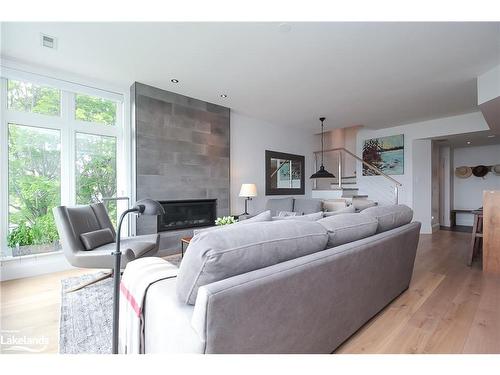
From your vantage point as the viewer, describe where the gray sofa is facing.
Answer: facing away from the viewer and to the left of the viewer

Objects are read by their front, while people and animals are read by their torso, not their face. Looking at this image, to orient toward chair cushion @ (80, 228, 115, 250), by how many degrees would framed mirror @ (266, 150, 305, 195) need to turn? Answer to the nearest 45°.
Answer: approximately 90° to its right

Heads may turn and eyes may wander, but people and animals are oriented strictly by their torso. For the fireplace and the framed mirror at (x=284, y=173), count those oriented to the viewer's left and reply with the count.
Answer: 0

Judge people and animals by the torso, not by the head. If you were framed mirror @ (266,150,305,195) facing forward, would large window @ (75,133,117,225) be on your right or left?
on your right

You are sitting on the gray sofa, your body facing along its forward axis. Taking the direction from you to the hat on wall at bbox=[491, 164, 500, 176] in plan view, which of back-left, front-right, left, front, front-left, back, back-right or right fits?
right

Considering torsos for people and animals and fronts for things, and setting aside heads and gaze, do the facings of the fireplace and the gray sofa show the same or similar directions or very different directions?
very different directions

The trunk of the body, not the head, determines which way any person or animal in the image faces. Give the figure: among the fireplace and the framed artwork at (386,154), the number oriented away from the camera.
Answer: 0

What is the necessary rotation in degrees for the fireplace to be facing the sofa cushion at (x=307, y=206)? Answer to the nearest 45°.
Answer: approximately 45° to its left

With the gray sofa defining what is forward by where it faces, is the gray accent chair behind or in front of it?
in front

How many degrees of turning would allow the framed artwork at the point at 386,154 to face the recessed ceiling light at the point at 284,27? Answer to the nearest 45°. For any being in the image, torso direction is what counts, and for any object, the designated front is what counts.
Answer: approximately 45° to its left

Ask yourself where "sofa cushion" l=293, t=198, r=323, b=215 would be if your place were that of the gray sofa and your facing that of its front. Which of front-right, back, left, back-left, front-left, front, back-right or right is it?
front-right
